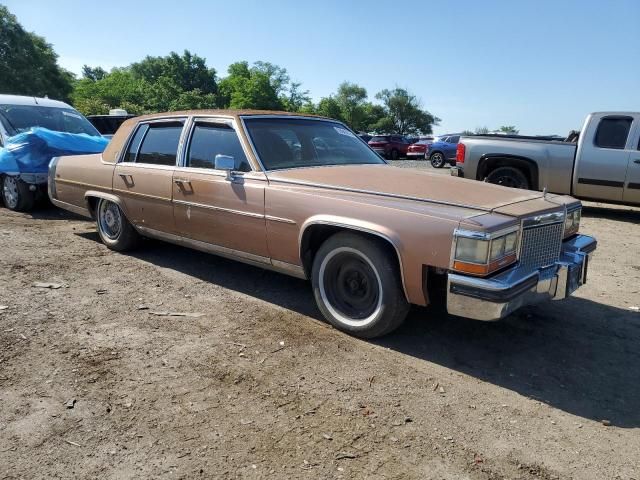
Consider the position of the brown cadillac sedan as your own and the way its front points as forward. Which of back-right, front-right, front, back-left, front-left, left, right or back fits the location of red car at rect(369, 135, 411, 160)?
back-left

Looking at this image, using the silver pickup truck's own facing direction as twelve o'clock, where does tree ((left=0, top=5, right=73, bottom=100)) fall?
The tree is roughly at 7 o'clock from the silver pickup truck.

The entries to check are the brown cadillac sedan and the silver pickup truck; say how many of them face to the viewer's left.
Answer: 0

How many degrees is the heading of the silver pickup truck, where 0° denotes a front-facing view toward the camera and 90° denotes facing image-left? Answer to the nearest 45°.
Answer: approximately 270°

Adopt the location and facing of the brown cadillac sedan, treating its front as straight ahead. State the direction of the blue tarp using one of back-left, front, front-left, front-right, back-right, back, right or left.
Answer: back

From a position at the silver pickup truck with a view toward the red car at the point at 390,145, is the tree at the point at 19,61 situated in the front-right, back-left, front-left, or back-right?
front-left

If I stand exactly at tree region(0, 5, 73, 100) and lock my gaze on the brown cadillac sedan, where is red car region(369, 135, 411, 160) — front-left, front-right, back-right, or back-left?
front-left

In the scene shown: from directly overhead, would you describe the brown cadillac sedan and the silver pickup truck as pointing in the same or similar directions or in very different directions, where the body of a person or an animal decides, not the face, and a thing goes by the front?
same or similar directions

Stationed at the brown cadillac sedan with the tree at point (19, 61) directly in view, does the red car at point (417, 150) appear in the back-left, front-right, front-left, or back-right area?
front-right

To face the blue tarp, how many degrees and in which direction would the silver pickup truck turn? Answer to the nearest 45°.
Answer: approximately 135° to its right
